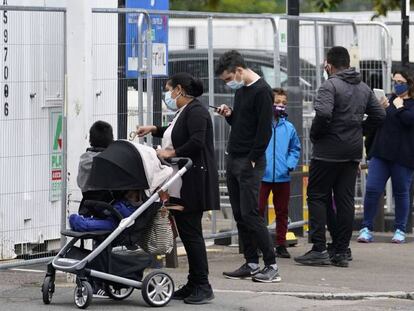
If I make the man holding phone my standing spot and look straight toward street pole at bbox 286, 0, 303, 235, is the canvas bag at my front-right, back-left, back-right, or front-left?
back-left

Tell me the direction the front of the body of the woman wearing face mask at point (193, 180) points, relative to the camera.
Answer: to the viewer's left

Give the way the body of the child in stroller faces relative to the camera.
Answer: to the viewer's left

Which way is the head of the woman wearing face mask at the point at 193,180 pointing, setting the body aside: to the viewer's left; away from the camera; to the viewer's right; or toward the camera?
to the viewer's left

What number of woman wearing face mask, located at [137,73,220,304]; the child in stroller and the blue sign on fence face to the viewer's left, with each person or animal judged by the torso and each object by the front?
2

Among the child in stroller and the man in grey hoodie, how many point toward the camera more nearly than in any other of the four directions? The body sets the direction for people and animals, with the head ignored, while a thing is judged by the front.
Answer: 0

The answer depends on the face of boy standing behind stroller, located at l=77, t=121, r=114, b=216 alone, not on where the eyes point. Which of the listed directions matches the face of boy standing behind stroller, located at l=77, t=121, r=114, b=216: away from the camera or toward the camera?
away from the camera

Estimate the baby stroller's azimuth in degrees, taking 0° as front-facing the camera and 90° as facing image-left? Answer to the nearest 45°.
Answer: approximately 45°

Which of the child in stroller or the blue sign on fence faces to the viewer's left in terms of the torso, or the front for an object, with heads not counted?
the child in stroller

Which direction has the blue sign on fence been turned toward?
toward the camera

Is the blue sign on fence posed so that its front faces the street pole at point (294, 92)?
no
